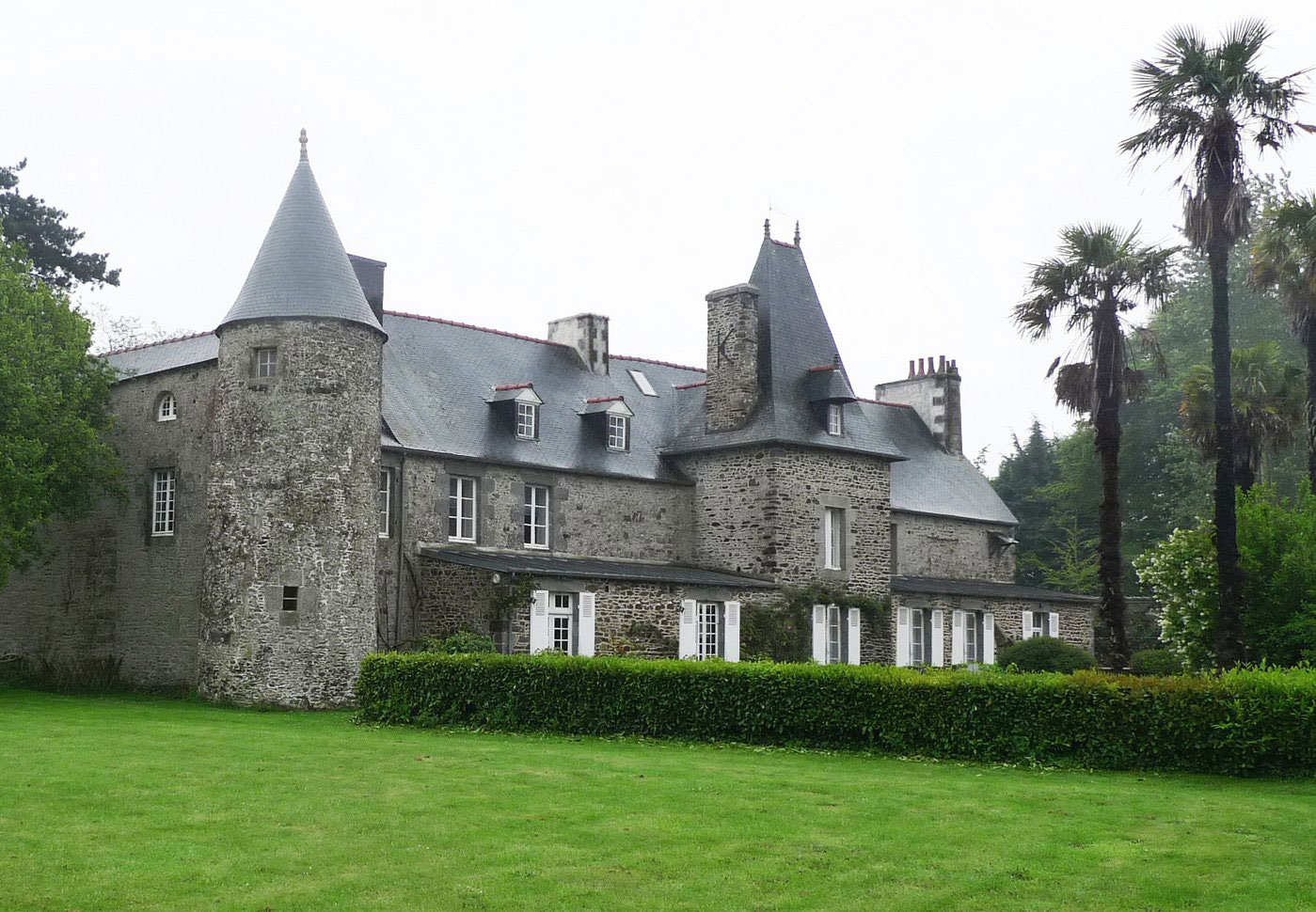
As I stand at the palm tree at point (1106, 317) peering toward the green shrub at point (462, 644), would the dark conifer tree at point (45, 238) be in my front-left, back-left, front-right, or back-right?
front-right

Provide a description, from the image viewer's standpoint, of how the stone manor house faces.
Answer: facing the viewer and to the right of the viewer

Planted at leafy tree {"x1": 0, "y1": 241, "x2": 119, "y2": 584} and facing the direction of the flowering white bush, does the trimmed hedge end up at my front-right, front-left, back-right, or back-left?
front-right

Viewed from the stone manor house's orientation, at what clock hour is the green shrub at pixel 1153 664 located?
The green shrub is roughly at 10 o'clock from the stone manor house.

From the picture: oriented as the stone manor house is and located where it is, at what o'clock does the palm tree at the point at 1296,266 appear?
The palm tree is roughly at 11 o'clock from the stone manor house.

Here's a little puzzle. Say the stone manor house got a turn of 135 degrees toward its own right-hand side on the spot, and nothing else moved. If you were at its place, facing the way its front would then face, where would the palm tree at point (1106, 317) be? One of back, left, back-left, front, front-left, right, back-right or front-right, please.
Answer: back

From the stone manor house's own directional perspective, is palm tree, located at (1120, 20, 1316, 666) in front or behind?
in front

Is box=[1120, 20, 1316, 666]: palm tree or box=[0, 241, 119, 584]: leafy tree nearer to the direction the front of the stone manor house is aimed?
the palm tree
